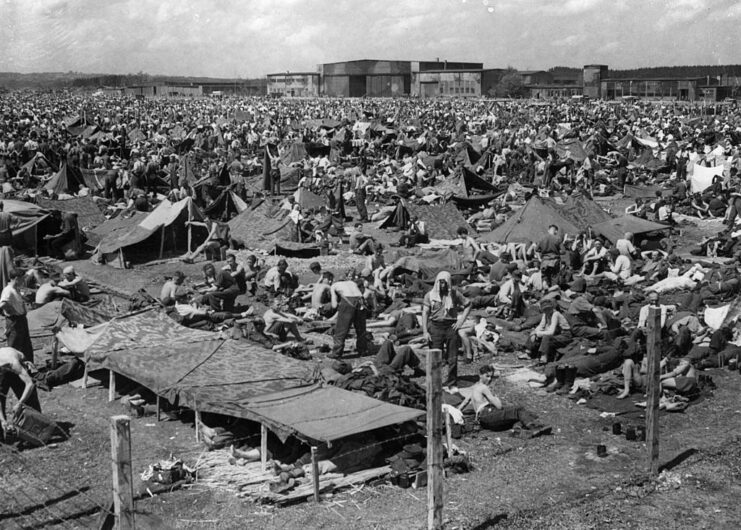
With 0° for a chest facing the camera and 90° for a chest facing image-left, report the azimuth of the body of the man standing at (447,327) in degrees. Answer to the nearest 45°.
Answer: approximately 0°

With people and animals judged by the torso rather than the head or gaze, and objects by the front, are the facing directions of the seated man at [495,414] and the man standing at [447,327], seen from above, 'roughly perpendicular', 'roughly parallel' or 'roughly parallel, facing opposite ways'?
roughly perpendicular

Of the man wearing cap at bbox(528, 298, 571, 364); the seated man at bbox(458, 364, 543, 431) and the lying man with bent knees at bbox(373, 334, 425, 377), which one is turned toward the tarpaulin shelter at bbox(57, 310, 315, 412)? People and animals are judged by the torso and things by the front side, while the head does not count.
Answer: the man wearing cap

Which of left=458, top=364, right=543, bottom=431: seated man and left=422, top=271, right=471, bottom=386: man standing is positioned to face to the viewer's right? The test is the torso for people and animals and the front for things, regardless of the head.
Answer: the seated man

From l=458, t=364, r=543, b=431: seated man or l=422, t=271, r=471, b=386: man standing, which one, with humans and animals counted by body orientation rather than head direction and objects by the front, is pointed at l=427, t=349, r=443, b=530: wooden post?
the man standing

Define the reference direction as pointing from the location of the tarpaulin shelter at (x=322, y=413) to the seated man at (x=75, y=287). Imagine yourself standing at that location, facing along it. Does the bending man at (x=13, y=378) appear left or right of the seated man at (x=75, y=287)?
left

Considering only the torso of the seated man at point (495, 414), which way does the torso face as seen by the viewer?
to the viewer's right

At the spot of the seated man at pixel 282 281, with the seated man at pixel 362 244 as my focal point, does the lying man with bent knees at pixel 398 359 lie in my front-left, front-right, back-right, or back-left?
back-right

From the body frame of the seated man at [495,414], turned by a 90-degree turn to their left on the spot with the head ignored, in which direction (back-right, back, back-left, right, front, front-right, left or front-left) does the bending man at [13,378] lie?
left
